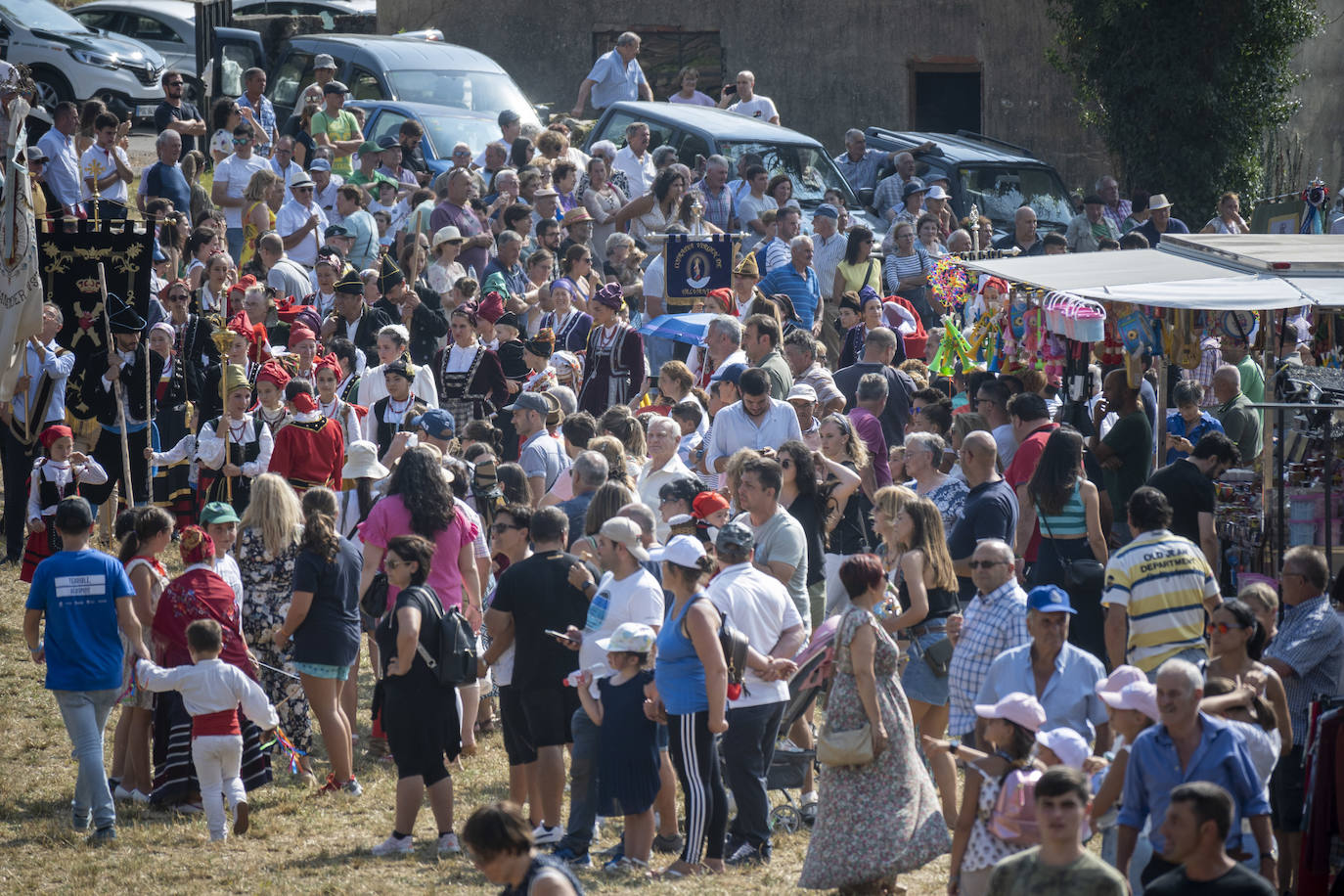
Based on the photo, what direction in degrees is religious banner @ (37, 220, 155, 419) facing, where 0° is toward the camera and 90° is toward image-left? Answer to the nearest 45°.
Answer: approximately 0°

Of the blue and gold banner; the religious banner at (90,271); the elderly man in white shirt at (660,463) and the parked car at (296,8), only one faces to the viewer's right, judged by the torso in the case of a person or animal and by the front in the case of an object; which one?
the parked car

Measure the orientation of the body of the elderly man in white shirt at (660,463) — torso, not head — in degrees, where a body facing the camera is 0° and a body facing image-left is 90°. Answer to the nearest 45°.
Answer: approximately 45°

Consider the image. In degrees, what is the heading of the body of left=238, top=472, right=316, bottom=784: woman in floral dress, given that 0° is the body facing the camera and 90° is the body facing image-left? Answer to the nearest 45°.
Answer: approximately 180°

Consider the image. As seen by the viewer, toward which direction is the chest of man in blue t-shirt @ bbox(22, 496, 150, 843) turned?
away from the camera

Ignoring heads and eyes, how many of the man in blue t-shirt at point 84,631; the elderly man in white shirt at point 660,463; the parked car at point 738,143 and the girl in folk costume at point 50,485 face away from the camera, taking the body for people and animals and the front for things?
1

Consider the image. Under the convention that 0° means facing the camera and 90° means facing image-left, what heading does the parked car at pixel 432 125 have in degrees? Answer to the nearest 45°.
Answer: approximately 315°

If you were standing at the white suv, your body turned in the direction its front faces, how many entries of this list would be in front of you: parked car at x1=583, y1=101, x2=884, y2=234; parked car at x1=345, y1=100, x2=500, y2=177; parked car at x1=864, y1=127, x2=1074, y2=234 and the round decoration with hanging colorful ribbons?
4

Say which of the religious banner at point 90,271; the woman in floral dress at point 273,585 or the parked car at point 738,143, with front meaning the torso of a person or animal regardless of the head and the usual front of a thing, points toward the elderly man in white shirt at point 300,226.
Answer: the woman in floral dress

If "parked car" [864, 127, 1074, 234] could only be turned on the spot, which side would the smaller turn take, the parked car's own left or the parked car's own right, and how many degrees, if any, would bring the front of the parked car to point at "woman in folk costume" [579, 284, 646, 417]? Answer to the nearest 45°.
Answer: approximately 45° to the parked car's own right

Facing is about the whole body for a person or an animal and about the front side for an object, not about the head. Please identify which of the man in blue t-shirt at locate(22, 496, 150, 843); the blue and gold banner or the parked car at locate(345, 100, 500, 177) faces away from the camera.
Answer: the man in blue t-shirt

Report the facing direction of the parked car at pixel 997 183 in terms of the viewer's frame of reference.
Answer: facing the viewer and to the right of the viewer
